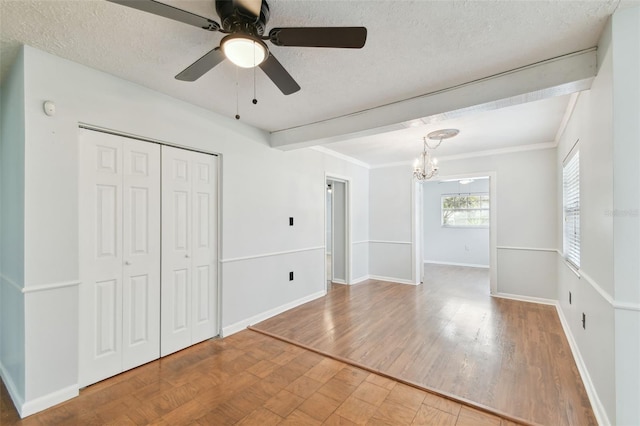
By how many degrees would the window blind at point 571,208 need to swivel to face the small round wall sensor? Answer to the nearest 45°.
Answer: approximately 45° to its left

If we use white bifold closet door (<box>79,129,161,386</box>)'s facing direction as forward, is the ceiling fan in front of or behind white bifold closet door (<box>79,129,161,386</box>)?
in front

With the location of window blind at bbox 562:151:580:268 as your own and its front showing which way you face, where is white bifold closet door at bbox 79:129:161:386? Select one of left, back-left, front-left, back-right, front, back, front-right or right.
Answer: front-left

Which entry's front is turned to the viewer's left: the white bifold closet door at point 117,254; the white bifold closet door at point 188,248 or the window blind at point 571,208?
the window blind

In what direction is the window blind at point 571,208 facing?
to the viewer's left

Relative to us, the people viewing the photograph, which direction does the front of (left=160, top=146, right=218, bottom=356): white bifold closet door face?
facing the viewer and to the right of the viewer

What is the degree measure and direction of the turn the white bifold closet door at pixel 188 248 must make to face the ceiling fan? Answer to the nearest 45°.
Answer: approximately 45° to its right
